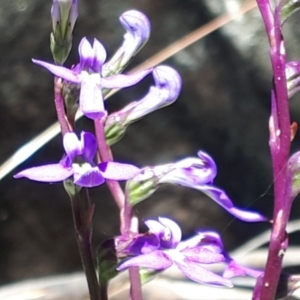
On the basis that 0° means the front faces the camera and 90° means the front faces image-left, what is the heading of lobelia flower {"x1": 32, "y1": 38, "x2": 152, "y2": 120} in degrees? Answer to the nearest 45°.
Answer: approximately 0°
